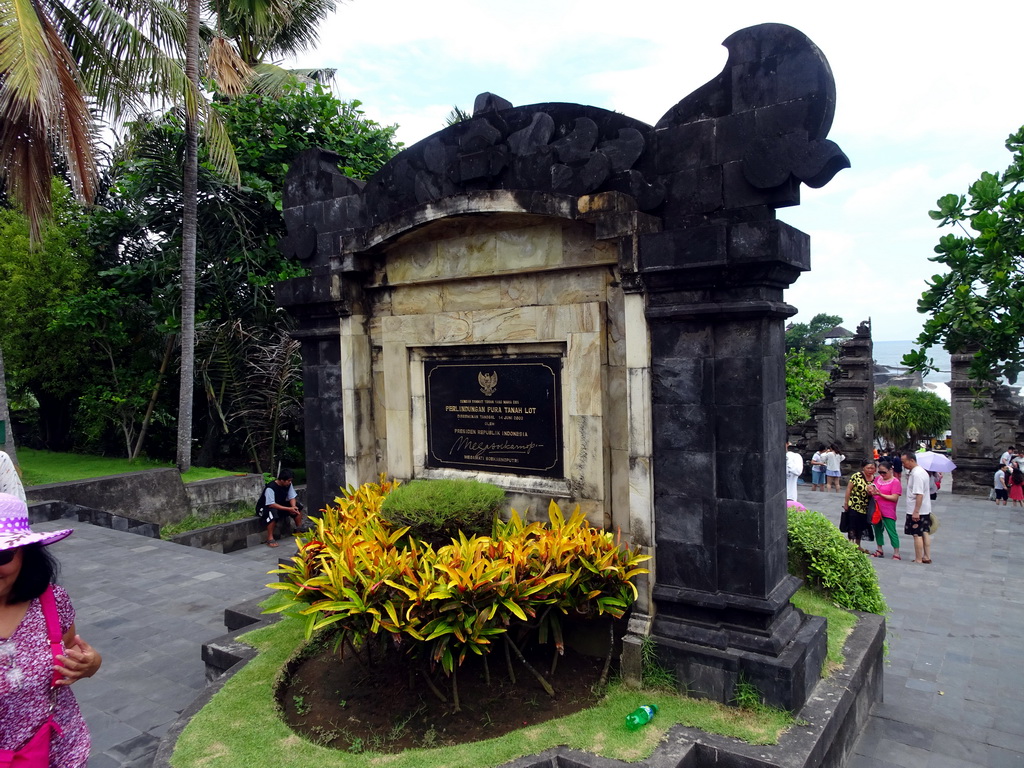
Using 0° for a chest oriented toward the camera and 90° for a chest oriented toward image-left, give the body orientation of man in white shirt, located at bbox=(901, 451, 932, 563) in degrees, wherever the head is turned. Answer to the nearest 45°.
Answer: approximately 90°

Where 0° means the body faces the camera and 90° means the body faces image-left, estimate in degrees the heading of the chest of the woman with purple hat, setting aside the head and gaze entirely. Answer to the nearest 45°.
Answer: approximately 45°

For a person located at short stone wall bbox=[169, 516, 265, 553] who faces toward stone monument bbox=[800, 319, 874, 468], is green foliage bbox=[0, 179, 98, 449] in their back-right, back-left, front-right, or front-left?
back-left

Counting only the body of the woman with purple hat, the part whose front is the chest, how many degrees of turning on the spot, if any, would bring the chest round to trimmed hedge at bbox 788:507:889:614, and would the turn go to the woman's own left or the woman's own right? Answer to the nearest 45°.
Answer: approximately 135° to the woman's own left

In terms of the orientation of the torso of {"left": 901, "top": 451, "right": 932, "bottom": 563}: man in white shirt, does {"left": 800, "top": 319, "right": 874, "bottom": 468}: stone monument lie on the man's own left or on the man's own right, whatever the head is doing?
on the man's own right

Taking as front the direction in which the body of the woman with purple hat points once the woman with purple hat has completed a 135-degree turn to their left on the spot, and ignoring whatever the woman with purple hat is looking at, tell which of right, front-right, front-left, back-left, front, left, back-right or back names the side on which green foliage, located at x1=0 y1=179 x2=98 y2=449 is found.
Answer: left

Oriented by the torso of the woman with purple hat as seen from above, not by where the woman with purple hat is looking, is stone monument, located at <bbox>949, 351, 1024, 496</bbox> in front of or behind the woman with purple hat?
behind
